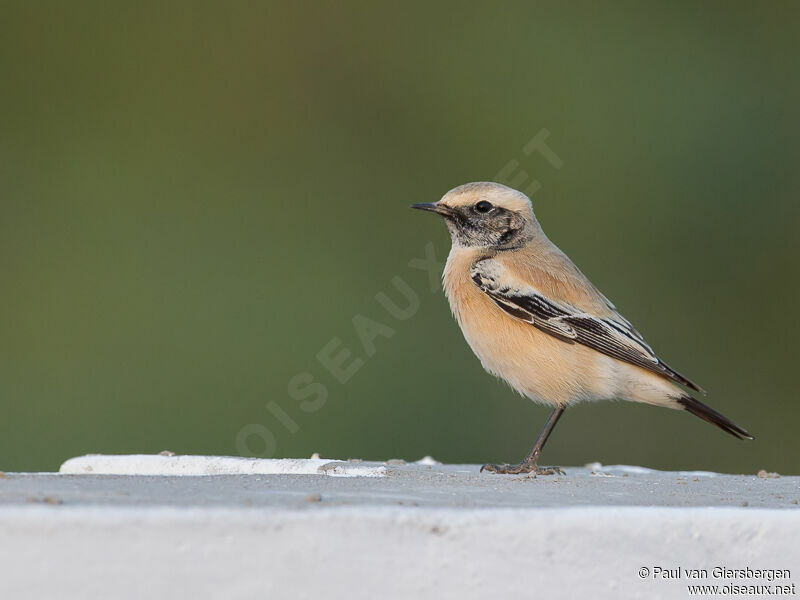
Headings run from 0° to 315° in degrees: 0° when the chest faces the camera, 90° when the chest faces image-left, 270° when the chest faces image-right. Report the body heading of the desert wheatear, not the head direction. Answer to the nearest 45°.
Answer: approximately 90°
